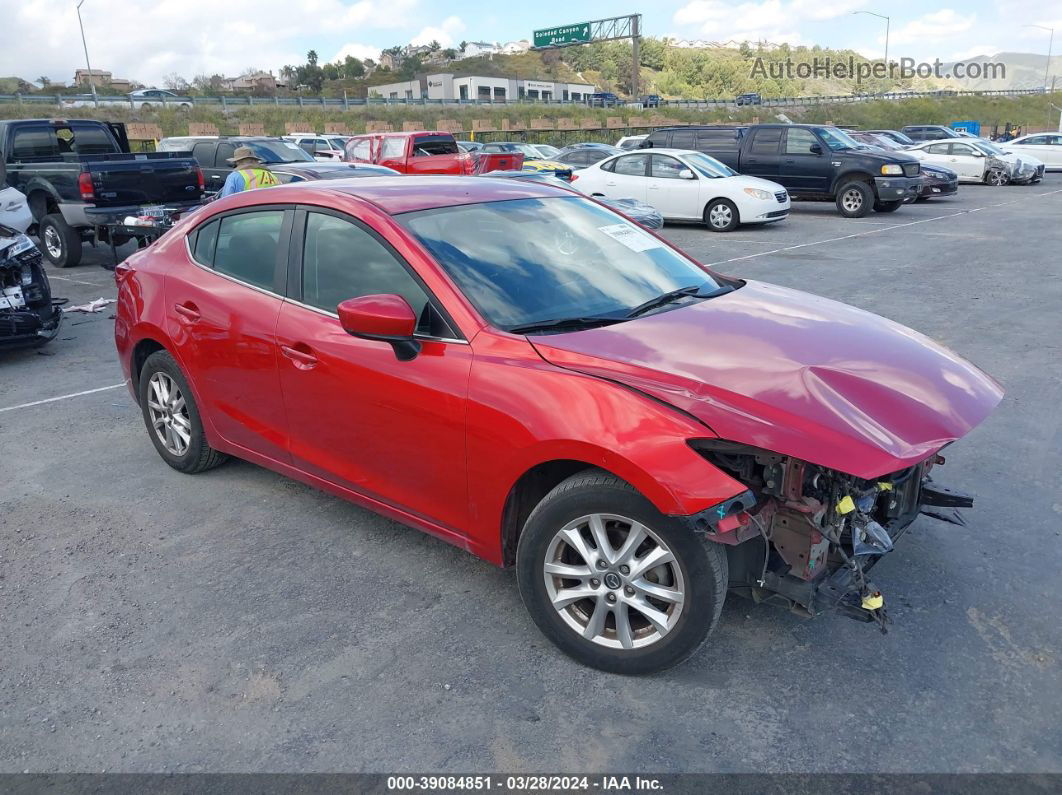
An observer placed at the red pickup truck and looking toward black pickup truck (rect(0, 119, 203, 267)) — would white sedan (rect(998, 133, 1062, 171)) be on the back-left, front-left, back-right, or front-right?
back-left

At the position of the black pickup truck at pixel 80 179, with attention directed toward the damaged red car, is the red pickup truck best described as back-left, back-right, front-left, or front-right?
back-left

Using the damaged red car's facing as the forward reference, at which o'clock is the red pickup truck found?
The red pickup truck is roughly at 7 o'clock from the damaged red car.

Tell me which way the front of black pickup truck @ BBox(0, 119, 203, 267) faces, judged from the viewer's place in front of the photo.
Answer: facing away from the viewer and to the left of the viewer

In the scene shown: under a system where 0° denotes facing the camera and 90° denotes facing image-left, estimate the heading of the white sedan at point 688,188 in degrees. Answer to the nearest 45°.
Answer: approximately 315°

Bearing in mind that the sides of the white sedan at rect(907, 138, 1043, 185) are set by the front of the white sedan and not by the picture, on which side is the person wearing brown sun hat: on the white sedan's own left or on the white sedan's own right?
on the white sedan's own right

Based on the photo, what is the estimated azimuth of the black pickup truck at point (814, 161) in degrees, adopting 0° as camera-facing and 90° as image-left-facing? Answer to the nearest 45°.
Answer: approximately 315°
